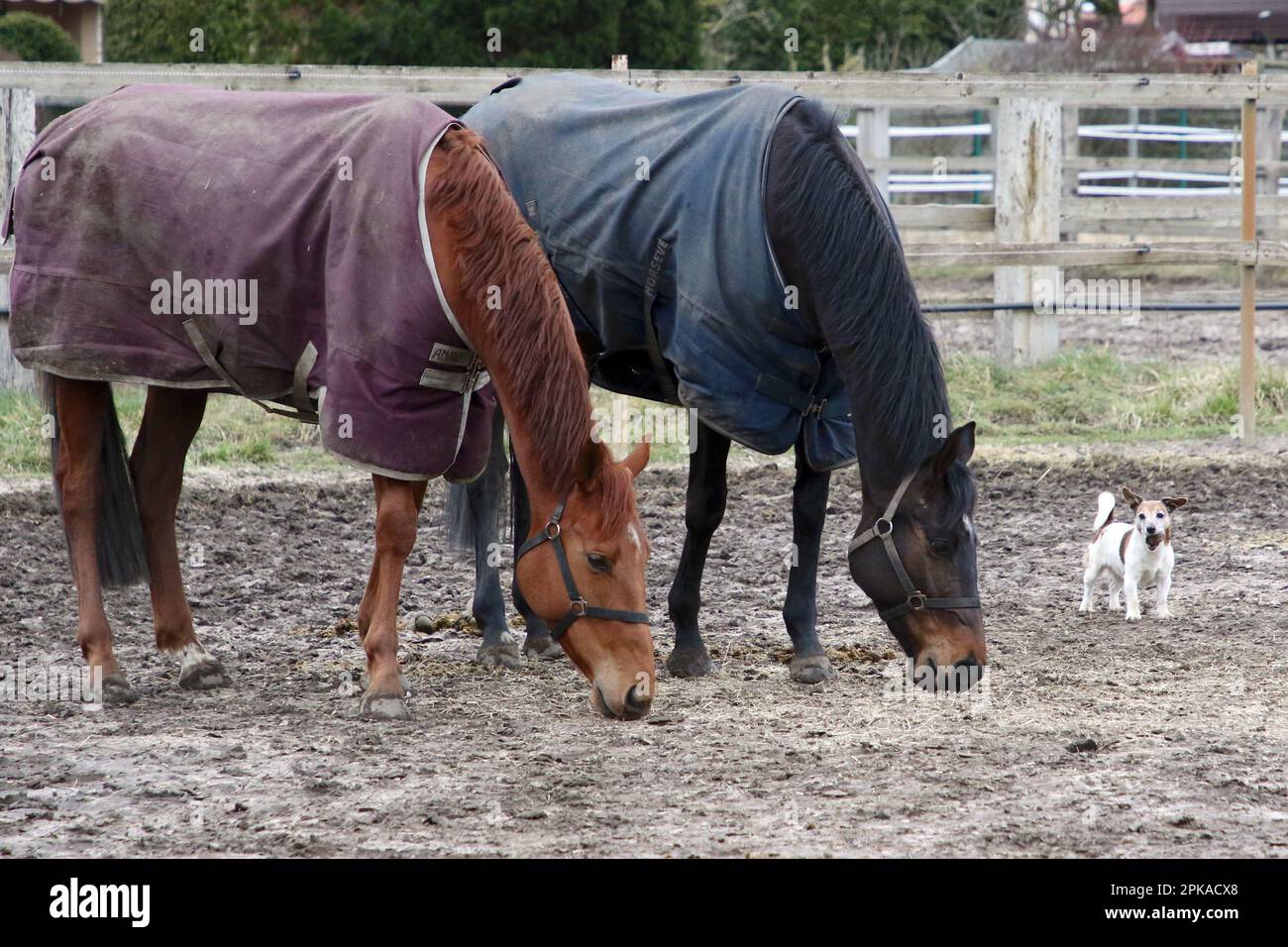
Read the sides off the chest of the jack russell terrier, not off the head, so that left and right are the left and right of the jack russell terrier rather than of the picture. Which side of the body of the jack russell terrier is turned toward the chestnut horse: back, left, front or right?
right

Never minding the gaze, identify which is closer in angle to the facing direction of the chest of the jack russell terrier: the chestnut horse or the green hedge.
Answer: the chestnut horse

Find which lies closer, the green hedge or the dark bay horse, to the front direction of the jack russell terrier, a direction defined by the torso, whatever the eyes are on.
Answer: the dark bay horse

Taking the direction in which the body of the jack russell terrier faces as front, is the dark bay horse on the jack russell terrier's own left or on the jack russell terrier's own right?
on the jack russell terrier's own right

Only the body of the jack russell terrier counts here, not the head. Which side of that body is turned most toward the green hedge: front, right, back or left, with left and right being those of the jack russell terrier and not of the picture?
back

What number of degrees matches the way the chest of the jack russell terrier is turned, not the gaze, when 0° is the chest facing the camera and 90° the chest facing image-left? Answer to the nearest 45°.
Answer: approximately 315°
